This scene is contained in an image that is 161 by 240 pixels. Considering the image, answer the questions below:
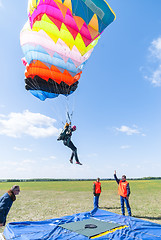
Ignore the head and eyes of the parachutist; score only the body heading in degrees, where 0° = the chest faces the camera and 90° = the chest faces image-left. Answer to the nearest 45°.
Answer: approximately 315°

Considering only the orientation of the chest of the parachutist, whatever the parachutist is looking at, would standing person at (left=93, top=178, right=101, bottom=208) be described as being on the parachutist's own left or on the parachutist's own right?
on the parachutist's own left

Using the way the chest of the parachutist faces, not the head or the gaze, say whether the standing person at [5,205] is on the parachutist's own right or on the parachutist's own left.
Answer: on the parachutist's own right
